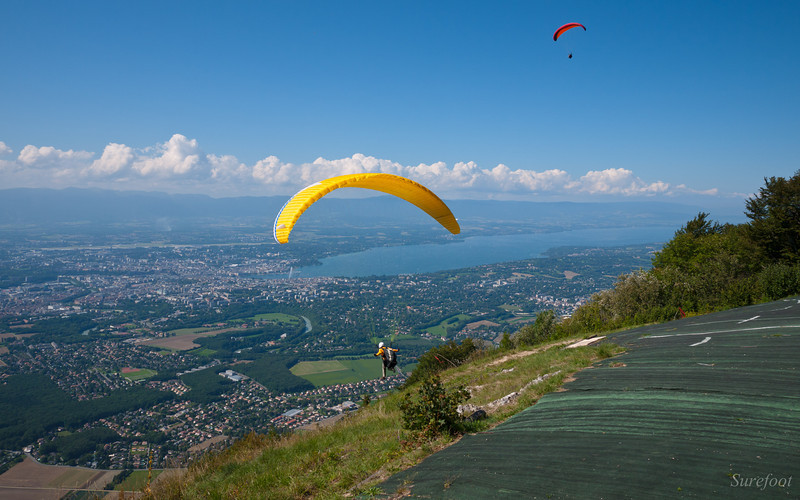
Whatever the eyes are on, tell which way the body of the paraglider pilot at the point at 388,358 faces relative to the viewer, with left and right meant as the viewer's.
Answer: facing away from the viewer and to the left of the viewer

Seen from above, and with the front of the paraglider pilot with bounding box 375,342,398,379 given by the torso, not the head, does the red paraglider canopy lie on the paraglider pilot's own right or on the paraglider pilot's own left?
on the paraglider pilot's own right

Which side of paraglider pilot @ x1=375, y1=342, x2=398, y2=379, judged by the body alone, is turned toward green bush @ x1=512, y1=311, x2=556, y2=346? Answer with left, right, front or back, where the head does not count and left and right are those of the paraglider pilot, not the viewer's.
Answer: right

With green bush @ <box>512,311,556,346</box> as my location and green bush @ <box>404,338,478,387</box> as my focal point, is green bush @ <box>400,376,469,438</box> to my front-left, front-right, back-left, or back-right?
front-left

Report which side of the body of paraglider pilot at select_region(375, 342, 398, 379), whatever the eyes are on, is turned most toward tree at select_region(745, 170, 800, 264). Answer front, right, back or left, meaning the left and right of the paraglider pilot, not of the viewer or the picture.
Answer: right
